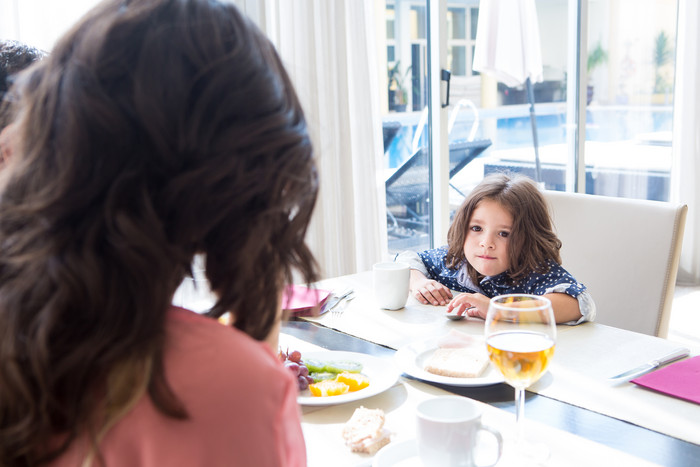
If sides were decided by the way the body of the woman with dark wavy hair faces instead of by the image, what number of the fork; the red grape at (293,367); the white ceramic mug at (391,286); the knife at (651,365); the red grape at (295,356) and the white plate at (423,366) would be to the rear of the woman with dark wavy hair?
0

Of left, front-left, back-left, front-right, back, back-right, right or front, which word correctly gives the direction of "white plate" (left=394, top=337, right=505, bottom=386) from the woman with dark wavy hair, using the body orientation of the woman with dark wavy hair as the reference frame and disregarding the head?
front

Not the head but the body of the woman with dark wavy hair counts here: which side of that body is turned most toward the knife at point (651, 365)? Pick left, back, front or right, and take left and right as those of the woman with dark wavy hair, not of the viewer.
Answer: front

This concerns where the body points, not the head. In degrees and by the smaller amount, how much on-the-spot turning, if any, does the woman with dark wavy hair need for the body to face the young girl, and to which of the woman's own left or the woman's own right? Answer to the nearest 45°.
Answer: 0° — they already face them

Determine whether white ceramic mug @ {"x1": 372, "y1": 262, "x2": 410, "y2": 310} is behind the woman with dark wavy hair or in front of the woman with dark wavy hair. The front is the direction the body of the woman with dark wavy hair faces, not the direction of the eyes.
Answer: in front

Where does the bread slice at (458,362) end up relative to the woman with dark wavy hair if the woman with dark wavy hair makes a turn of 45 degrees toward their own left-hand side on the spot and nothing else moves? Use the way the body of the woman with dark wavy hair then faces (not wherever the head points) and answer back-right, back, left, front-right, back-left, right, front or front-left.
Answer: front-right

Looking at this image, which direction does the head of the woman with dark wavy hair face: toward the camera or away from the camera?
away from the camera

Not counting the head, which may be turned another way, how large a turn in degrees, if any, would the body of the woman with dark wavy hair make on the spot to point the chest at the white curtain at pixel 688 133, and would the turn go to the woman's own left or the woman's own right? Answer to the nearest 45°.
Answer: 0° — they already face it

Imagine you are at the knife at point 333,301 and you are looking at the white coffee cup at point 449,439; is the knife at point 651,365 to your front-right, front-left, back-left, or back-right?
front-left

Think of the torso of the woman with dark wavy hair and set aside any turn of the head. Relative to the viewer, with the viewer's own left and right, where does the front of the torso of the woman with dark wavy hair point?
facing away from the viewer and to the right of the viewer

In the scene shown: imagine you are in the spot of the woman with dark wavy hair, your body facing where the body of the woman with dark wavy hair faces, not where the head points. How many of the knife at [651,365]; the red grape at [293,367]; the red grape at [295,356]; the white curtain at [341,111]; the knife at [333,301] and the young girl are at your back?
0
